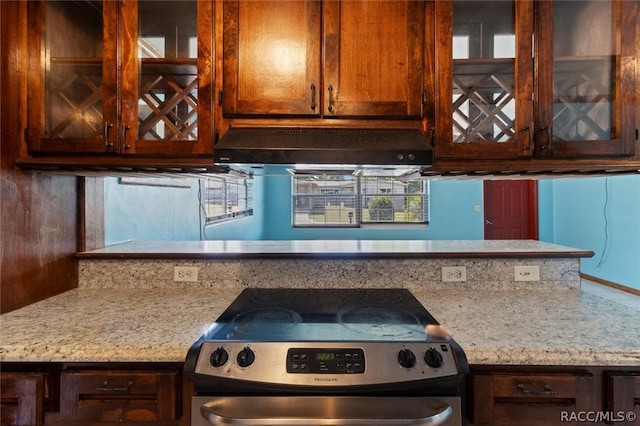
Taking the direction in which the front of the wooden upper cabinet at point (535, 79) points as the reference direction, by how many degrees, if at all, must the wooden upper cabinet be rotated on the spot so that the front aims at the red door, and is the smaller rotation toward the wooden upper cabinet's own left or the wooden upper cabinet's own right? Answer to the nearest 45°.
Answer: approximately 180°

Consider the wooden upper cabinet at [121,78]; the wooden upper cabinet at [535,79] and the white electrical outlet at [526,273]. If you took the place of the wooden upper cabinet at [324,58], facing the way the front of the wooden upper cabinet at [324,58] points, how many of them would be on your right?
1

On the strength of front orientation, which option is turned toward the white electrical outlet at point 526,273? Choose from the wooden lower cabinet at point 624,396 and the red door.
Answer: the red door

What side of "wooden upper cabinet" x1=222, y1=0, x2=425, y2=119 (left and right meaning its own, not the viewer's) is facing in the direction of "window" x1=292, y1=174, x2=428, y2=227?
back

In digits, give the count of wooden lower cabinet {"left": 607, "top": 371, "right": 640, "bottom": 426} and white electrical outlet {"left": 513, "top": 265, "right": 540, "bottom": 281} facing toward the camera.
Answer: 2

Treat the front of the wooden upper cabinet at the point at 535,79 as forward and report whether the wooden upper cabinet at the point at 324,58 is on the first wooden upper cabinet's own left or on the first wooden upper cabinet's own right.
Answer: on the first wooden upper cabinet's own right

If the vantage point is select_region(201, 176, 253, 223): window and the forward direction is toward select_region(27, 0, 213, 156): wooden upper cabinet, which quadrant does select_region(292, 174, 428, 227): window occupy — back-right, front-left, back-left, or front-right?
back-left

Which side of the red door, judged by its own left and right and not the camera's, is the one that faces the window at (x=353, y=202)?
right

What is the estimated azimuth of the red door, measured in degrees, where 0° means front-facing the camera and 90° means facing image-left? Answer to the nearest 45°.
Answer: approximately 0°
